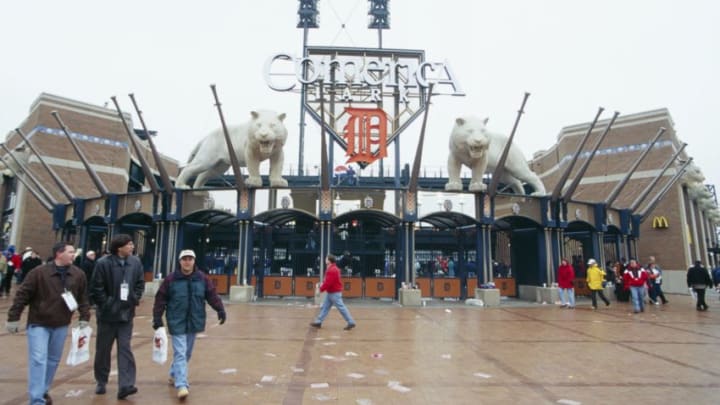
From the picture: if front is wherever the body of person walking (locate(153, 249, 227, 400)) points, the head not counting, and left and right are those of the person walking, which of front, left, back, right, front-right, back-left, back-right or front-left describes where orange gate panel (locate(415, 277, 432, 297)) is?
back-left

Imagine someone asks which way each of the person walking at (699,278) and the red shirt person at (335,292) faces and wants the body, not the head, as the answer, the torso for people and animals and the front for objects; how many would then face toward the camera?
0

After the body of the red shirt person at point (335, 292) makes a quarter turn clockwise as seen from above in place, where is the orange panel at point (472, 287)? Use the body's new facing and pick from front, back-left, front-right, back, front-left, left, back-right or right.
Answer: front-right

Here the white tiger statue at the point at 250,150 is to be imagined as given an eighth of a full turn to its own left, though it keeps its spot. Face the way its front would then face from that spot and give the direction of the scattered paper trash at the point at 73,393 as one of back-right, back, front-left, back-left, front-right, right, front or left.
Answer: right

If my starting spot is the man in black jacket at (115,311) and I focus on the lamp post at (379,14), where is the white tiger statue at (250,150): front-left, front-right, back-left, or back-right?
front-left

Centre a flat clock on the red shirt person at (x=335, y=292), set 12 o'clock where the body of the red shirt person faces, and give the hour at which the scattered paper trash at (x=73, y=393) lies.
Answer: The scattered paper trash is roughly at 10 o'clock from the red shirt person.

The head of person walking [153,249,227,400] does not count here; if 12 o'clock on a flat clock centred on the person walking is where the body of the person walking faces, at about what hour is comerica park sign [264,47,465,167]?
The comerica park sign is roughly at 7 o'clock from the person walking.

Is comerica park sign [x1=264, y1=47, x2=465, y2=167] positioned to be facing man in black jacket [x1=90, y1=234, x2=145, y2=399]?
yes

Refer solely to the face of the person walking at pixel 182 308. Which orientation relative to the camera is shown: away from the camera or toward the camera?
toward the camera

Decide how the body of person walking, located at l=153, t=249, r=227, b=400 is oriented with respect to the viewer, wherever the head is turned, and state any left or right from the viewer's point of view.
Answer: facing the viewer

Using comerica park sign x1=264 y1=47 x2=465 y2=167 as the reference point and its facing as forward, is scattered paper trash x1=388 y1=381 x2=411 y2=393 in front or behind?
in front

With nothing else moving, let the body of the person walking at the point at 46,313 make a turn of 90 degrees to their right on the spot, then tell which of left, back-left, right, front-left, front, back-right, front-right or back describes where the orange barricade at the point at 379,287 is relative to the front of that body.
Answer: back

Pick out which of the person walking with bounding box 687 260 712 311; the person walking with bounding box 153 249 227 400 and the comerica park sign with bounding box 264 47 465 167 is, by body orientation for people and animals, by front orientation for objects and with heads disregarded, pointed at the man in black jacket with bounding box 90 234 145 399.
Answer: the comerica park sign

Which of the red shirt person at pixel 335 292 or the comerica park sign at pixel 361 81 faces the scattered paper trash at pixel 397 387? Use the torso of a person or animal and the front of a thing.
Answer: the comerica park sign

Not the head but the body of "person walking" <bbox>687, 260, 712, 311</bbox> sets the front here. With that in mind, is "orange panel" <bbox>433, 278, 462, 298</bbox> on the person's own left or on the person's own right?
on the person's own left

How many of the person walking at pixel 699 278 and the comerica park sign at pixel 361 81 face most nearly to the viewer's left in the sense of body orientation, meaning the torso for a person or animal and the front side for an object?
0

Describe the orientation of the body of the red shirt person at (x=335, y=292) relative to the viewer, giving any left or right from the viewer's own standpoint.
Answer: facing to the left of the viewer

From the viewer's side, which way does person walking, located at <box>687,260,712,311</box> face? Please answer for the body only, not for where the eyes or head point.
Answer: away from the camera

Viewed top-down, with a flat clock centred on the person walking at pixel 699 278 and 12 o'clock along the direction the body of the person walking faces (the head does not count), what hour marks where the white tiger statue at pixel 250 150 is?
The white tiger statue is roughly at 8 o'clock from the person walking.

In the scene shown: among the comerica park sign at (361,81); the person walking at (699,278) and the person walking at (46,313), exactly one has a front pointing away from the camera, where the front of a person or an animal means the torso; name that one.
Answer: the person walking at (699,278)
